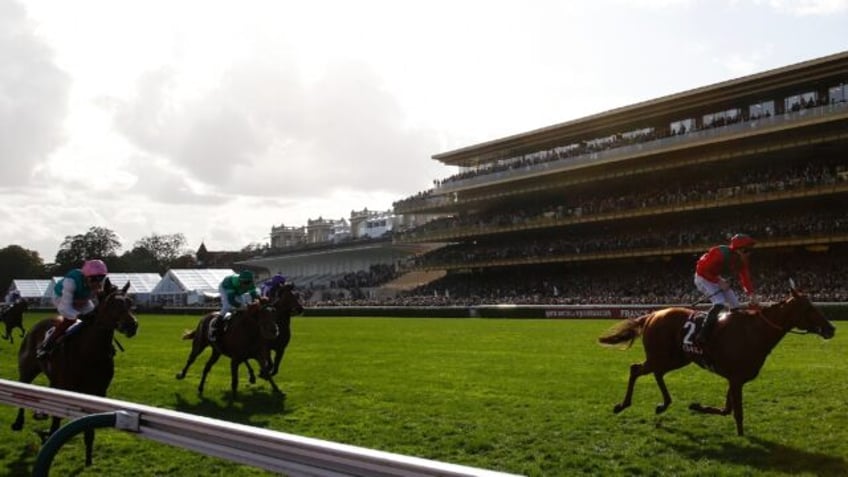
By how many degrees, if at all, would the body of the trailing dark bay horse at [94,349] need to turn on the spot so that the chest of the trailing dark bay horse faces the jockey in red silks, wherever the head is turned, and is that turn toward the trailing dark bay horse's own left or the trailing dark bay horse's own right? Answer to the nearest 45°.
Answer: approximately 45° to the trailing dark bay horse's own left

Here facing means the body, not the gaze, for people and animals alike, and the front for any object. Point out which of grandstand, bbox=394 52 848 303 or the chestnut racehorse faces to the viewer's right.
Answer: the chestnut racehorse

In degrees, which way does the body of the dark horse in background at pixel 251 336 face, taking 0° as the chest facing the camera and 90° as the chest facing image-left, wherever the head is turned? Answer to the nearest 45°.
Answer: approximately 315°

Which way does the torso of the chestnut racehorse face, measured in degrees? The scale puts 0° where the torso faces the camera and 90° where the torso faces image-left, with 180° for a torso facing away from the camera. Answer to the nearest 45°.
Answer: approximately 270°

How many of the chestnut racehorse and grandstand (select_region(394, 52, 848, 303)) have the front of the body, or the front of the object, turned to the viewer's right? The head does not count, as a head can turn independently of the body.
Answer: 1
